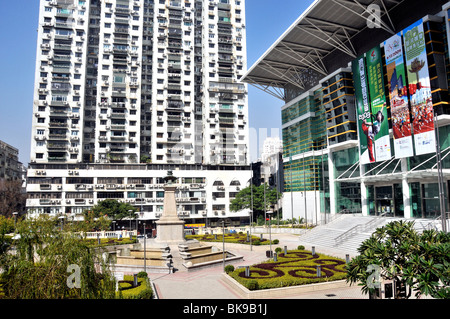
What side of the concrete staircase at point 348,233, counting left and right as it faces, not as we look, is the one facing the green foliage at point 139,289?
front

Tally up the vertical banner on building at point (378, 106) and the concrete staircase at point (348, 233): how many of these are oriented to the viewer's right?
0

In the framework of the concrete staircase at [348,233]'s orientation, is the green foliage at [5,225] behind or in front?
in front

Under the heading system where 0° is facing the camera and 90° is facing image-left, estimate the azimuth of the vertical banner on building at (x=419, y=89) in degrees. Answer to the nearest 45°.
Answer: approximately 45°

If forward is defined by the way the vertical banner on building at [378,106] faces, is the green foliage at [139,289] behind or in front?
in front

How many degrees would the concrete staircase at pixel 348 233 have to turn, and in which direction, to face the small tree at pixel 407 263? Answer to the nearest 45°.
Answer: approximately 45° to its left

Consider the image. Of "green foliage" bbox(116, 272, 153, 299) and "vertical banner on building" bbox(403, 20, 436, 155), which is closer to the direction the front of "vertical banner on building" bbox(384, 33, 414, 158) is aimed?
the green foliage

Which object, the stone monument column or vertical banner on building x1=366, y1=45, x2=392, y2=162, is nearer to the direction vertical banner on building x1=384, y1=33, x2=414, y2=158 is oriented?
the stone monument column

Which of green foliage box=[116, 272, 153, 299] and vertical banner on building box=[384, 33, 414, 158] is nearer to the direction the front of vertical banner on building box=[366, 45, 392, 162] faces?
the green foliage

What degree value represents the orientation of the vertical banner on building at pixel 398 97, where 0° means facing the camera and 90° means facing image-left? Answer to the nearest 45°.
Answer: approximately 45°
